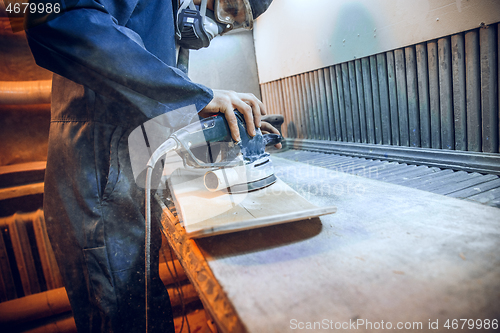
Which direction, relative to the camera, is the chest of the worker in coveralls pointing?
to the viewer's right

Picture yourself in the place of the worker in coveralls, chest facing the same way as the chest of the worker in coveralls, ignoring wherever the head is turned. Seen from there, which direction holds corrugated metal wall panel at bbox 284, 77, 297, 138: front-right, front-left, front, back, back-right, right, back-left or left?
front-left

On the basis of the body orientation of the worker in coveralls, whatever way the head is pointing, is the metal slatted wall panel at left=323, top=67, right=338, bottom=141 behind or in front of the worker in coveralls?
in front

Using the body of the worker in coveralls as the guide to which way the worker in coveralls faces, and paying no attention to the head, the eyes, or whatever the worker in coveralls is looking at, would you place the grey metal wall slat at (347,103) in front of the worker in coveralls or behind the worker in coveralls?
in front
